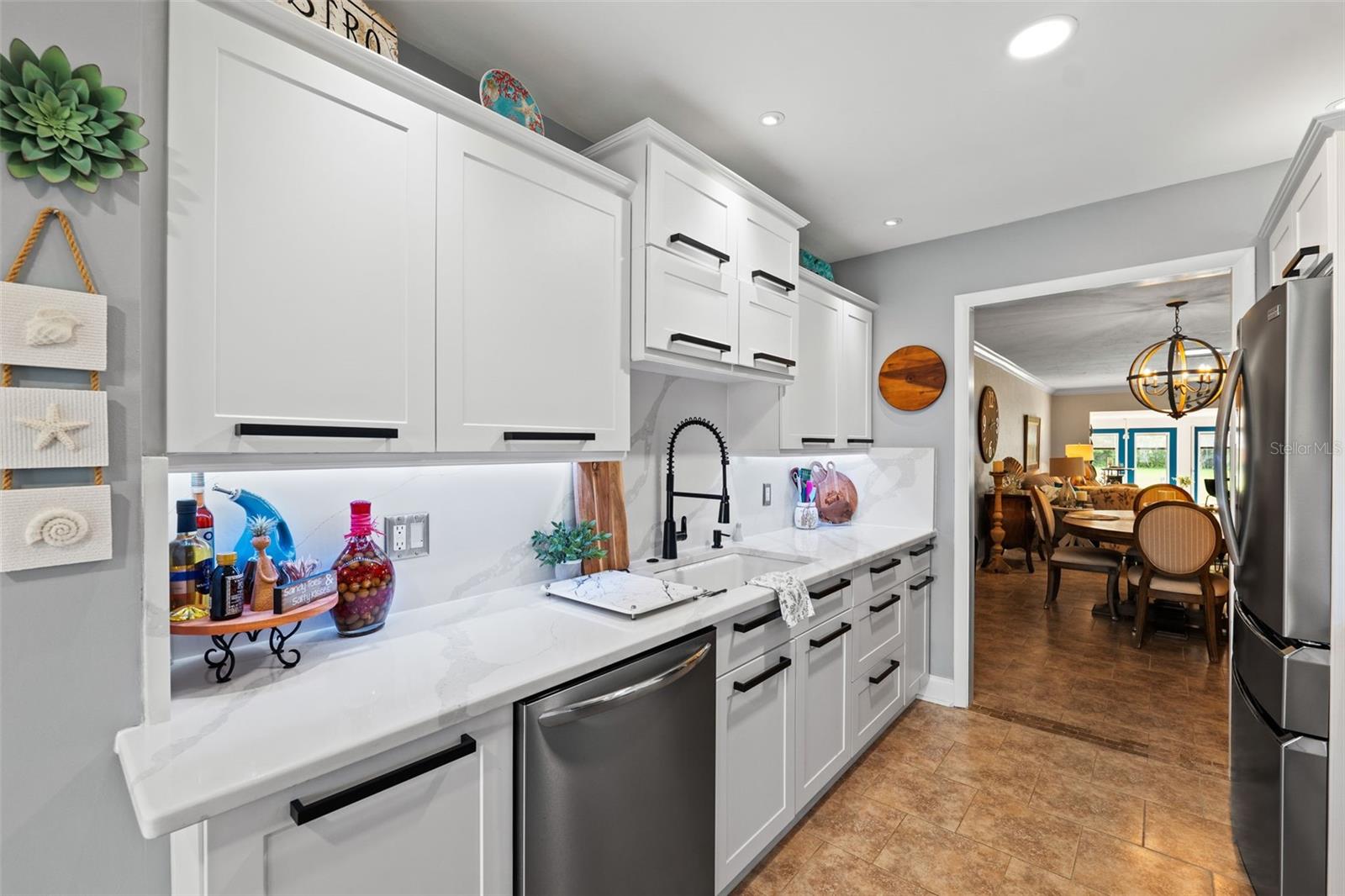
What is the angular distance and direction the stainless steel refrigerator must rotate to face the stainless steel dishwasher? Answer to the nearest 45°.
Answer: approximately 45° to its left

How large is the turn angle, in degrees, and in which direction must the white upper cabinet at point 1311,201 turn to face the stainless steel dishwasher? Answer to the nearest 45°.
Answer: approximately 45° to its left

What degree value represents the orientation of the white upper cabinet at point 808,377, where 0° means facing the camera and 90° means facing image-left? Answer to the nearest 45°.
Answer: approximately 315°

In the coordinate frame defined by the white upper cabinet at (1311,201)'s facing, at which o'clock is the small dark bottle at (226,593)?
The small dark bottle is roughly at 10 o'clock from the white upper cabinet.

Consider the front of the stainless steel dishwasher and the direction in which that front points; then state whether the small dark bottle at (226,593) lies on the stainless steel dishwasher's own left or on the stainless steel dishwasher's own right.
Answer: on the stainless steel dishwasher's own right

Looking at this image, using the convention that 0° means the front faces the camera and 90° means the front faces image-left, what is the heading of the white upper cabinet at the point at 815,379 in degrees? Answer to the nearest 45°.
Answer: approximately 315°

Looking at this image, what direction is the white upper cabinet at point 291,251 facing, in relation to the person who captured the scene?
facing the viewer and to the right of the viewer

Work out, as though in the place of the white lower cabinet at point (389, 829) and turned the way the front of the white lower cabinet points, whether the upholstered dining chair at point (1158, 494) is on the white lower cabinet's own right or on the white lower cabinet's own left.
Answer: on the white lower cabinet's own left

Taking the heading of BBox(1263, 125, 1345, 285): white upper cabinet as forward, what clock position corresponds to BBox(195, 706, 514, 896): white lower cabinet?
The white lower cabinet is roughly at 10 o'clock from the white upper cabinet.

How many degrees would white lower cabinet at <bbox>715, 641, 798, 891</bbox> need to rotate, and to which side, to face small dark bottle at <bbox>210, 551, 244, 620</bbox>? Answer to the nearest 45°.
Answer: approximately 90° to its right

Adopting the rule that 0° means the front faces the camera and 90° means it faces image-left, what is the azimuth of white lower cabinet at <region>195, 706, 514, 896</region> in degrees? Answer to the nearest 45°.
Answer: approximately 315°

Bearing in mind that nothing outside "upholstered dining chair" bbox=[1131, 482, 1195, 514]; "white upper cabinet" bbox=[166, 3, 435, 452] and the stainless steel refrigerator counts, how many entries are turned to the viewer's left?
1

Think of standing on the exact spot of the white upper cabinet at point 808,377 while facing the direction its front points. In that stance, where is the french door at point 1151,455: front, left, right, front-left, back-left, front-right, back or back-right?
left

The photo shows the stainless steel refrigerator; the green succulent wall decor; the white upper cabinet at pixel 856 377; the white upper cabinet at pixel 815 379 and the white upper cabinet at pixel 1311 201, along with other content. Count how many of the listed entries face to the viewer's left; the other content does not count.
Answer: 2
